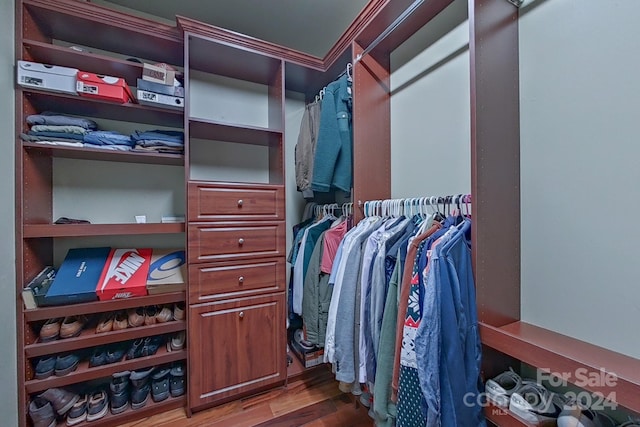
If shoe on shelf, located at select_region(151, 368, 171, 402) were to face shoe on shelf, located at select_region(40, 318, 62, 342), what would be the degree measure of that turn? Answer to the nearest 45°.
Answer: approximately 90° to its right

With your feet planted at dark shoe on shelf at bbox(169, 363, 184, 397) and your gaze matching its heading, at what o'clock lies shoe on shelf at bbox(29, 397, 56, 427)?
shoe on shelf at bbox(29, 397, 56, 427) is roughly at 3 o'clock from dark shoe on shelf at bbox(169, 363, 184, 397).

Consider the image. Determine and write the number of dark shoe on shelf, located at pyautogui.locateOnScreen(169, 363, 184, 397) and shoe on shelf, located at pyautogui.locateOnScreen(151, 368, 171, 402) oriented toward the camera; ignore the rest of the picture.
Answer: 2

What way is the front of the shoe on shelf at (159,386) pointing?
toward the camera

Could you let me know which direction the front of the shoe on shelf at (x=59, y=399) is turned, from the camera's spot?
facing the viewer and to the right of the viewer

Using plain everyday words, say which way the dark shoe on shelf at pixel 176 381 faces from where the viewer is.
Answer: facing the viewer

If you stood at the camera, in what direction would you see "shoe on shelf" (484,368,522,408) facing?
facing the viewer and to the left of the viewer

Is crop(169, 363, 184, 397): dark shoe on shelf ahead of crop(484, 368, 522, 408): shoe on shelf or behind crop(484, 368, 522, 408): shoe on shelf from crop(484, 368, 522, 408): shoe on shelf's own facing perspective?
ahead
